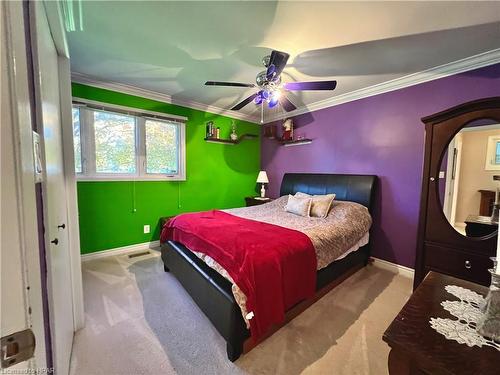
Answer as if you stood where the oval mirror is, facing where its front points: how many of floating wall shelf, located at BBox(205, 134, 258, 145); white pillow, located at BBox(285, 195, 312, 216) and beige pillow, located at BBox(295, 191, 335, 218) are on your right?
3

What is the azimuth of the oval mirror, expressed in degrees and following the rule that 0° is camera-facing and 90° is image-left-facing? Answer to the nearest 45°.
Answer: approximately 0°

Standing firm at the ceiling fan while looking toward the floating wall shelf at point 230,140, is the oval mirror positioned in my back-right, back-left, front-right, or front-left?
back-right

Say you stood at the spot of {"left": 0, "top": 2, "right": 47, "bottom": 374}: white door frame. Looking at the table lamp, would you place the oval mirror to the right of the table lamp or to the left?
right

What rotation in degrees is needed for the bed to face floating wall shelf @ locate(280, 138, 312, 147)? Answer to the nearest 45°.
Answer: approximately 135° to its right

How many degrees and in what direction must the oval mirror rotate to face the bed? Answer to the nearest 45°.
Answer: approximately 45° to its right

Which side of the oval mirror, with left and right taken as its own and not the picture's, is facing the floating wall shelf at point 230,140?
right

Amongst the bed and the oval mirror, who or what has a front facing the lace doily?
the oval mirror

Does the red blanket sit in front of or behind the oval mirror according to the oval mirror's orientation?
in front

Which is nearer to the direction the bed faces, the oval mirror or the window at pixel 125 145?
the window

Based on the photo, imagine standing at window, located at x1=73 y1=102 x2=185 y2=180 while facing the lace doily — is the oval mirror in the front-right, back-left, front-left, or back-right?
front-left

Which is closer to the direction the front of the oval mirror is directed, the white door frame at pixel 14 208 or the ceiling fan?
the white door frame

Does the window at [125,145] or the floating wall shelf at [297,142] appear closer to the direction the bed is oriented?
the window

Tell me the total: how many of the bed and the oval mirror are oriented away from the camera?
0

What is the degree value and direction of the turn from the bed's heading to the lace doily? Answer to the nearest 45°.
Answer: approximately 90° to its left

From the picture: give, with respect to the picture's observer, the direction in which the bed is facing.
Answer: facing the viewer and to the left of the viewer
